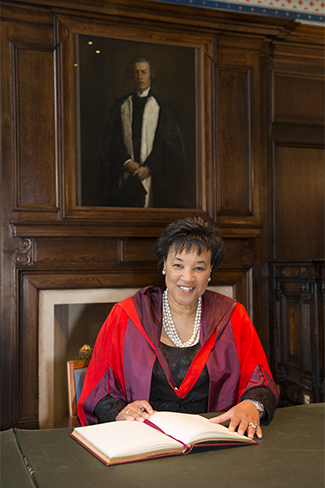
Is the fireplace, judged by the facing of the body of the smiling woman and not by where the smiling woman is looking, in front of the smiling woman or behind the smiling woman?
behind

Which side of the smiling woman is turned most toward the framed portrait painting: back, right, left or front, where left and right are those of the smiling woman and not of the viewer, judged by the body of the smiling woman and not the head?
back

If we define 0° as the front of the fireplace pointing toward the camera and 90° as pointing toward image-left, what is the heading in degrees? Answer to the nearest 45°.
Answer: approximately 0°

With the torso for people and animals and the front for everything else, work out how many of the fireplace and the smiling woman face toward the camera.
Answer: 2

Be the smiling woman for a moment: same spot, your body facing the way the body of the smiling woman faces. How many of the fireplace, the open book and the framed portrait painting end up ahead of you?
1

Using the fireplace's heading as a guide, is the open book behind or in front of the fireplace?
in front

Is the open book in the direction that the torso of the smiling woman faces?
yes

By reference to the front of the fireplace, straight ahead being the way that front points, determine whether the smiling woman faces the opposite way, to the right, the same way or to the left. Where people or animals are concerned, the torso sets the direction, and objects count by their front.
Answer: the same way

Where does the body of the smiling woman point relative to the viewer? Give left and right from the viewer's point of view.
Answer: facing the viewer

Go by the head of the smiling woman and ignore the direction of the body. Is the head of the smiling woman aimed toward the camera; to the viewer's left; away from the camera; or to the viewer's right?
toward the camera
